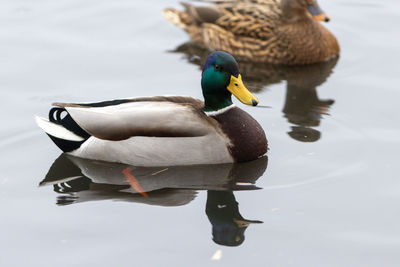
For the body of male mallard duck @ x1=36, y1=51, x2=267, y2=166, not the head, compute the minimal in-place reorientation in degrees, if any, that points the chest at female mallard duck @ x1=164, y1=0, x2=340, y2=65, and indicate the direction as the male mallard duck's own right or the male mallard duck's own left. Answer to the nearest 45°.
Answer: approximately 45° to the male mallard duck's own left

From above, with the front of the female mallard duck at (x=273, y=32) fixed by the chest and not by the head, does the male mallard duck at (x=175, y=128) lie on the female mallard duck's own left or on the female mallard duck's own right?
on the female mallard duck's own right

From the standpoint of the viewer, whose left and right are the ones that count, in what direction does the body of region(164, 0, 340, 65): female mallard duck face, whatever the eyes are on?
facing to the right of the viewer

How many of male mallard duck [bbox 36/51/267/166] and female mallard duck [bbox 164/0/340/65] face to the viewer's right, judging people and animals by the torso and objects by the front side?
2

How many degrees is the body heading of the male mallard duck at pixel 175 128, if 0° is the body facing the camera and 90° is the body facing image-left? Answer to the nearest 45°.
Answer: approximately 270°
